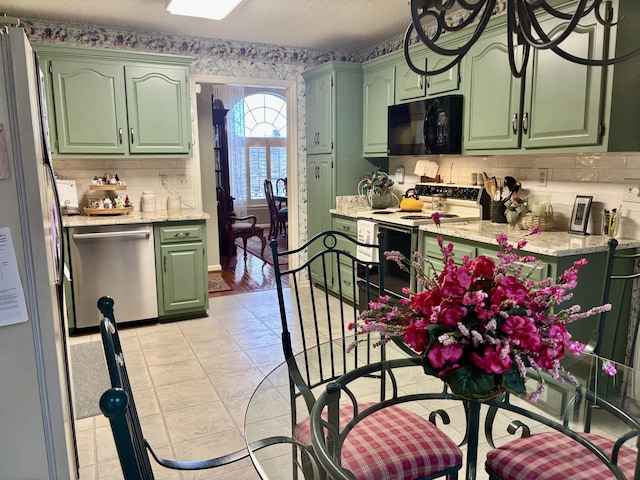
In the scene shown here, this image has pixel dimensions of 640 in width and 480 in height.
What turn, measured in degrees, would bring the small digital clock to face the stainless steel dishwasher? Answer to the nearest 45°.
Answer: approximately 45° to its right

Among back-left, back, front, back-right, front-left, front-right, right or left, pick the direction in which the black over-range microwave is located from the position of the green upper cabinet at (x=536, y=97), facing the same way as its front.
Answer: right

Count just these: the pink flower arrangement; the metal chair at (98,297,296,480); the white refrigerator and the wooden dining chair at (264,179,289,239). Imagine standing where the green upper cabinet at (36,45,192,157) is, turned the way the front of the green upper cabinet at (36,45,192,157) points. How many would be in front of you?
3

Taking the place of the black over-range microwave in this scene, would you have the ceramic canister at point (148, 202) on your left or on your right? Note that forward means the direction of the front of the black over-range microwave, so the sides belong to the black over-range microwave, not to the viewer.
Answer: on your right

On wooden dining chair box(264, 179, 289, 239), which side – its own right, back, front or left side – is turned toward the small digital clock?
right

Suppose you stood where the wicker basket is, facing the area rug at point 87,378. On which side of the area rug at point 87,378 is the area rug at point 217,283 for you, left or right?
right

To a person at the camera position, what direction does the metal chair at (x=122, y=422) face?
facing to the right of the viewer

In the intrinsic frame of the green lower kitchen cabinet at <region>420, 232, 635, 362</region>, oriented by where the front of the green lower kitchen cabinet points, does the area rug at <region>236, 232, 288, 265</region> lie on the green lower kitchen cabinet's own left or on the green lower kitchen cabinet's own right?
on the green lower kitchen cabinet's own right

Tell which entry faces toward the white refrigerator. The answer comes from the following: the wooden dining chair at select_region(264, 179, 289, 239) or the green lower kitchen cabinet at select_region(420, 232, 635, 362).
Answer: the green lower kitchen cabinet

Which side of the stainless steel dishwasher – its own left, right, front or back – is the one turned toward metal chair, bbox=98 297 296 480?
front

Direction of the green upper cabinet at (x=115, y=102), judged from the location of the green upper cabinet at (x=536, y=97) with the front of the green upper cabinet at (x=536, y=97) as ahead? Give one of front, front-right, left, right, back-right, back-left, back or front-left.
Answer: front-right

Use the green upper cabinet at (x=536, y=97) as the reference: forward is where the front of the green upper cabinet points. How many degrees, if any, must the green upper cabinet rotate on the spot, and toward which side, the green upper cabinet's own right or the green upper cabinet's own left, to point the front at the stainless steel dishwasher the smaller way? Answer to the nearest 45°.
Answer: approximately 45° to the green upper cabinet's own right

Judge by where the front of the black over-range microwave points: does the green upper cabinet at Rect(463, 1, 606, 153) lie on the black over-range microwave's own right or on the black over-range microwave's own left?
on the black over-range microwave's own left

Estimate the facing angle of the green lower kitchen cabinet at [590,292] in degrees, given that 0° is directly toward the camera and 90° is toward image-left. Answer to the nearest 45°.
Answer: approximately 45°

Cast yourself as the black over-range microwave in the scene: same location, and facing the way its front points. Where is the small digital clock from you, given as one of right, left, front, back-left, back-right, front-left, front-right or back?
left

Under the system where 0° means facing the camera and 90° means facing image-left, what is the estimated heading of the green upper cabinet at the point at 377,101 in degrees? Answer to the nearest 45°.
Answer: approximately 45°

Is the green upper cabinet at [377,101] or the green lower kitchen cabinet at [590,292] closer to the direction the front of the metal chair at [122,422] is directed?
the green lower kitchen cabinet

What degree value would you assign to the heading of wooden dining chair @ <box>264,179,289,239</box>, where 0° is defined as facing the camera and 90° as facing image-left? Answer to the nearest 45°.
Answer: approximately 225°
